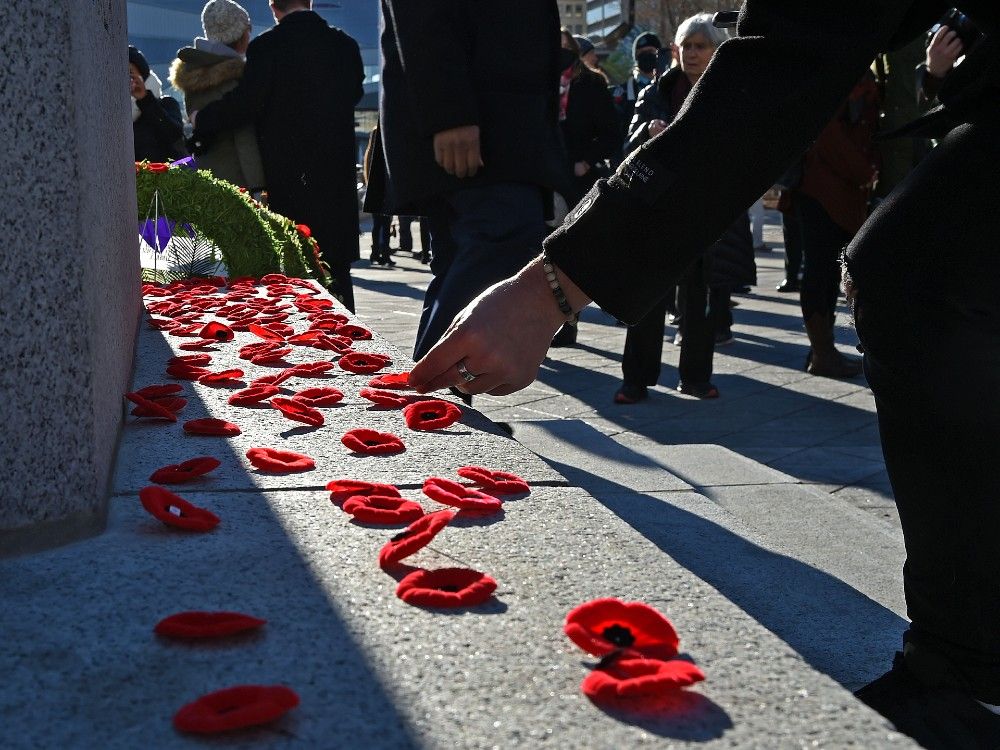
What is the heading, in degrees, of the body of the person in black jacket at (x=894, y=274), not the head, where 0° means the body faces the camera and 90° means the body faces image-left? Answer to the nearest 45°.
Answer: approximately 90°

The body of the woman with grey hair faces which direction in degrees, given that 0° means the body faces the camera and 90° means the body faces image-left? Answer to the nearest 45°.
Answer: approximately 45°

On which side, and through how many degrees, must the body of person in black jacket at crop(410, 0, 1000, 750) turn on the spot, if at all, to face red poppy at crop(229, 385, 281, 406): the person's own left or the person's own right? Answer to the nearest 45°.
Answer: approximately 45° to the person's own right
